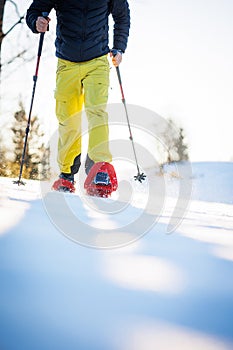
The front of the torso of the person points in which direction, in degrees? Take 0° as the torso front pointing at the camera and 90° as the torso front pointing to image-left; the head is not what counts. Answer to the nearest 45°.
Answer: approximately 0°

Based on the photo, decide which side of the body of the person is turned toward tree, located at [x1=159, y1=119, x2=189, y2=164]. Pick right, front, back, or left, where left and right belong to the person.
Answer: back
